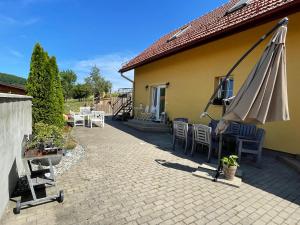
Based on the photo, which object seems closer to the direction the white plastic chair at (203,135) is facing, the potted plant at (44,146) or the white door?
the white door

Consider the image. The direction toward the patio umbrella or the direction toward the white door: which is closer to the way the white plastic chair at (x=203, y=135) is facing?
the white door

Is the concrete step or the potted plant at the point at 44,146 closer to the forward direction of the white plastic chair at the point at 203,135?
the concrete step

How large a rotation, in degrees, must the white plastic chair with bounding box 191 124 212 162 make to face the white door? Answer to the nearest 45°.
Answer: approximately 90° to its left

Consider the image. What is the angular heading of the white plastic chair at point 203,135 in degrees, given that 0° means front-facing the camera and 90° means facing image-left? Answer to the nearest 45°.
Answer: approximately 225°

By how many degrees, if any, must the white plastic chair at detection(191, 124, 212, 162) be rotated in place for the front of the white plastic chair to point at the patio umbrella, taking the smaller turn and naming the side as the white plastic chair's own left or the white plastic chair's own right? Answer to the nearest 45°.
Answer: approximately 90° to the white plastic chair's own right

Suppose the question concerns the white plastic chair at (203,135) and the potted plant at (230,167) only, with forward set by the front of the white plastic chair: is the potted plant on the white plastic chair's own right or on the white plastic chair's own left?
on the white plastic chair's own right

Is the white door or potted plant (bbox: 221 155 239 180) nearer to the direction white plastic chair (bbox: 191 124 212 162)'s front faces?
the white door
